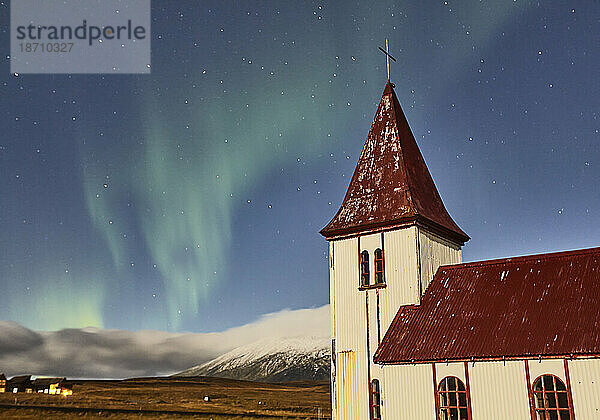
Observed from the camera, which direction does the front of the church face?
facing away from the viewer and to the left of the viewer
